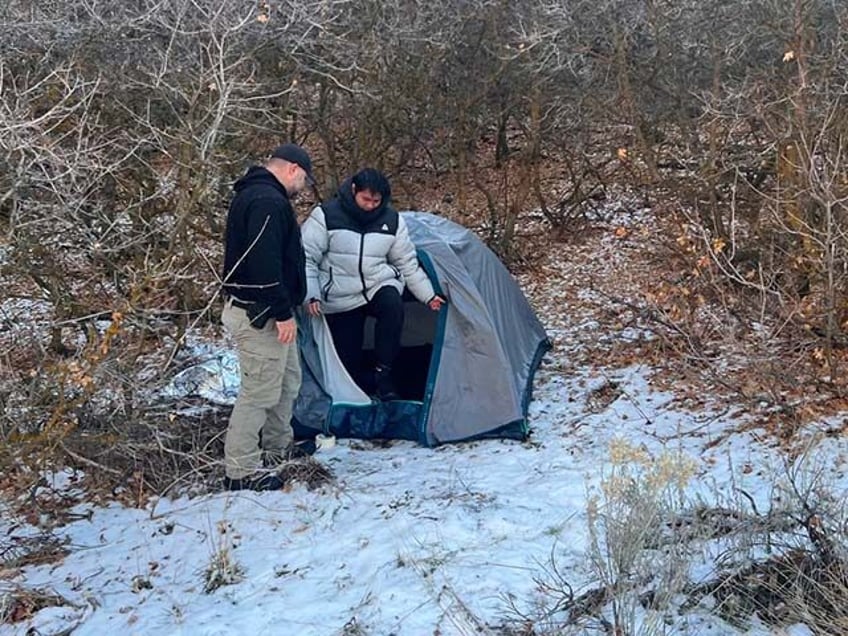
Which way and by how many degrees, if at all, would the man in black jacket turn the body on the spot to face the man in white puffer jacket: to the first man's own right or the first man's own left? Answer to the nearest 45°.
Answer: approximately 45° to the first man's own left

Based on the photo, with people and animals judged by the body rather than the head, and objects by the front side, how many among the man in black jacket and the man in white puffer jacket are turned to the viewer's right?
1

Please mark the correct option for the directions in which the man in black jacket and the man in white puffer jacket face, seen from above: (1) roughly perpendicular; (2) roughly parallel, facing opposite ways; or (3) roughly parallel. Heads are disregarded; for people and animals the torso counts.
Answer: roughly perpendicular

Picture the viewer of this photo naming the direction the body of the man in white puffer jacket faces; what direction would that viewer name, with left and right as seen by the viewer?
facing the viewer

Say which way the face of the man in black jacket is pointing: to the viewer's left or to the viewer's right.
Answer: to the viewer's right

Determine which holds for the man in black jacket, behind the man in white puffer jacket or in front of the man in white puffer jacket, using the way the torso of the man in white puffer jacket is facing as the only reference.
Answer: in front

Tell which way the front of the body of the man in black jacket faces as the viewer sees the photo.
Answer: to the viewer's right
